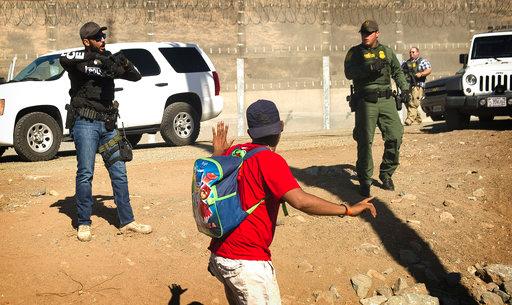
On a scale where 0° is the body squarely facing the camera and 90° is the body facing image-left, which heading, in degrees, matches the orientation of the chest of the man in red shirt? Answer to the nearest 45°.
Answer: approximately 225°

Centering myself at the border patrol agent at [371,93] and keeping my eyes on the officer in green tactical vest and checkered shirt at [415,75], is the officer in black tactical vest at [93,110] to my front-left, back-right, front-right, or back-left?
back-left

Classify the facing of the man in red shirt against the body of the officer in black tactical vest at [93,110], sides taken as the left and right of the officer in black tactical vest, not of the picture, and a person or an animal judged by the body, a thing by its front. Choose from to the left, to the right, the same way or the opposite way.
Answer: to the left

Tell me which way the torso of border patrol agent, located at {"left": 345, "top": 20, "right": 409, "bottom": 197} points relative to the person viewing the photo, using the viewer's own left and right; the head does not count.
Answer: facing the viewer

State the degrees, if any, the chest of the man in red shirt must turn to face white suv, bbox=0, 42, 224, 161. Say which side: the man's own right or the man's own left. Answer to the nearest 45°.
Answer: approximately 45° to the man's own left

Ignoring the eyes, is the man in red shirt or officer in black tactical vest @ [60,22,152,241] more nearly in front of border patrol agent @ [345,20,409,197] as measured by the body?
the man in red shirt

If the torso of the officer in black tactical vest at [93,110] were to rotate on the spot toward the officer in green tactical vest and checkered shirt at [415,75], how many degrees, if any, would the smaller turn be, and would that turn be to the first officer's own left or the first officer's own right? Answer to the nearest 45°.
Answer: approximately 90° to the first officer's own left

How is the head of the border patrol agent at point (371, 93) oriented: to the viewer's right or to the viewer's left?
to the viewer's left
